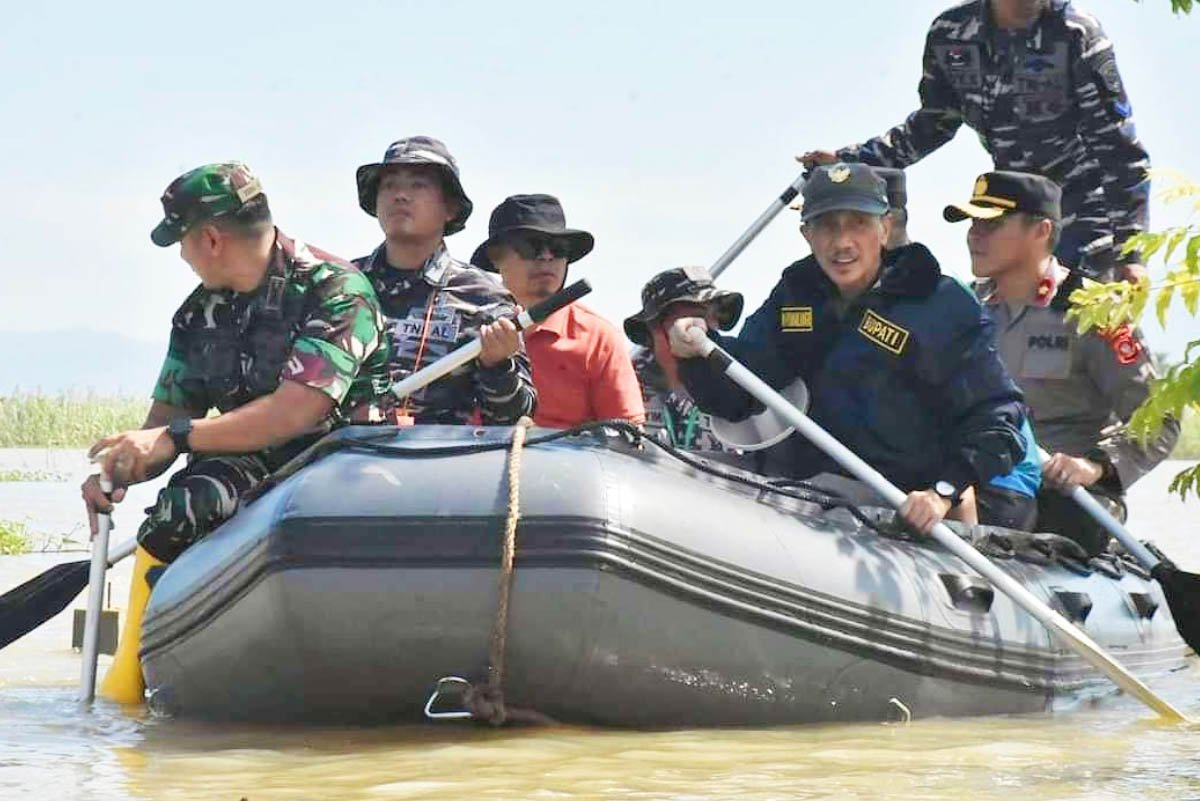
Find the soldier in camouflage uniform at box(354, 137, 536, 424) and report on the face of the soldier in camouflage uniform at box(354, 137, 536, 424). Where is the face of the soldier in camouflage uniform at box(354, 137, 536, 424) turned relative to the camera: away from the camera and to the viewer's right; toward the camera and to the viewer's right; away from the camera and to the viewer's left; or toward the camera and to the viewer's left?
toward the camera and to the viewer's left

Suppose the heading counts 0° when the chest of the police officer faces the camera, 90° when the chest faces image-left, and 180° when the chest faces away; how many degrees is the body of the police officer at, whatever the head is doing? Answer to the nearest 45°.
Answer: approximately 45°

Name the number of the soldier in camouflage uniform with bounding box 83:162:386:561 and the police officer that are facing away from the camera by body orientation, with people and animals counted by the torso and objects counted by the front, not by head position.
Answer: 0

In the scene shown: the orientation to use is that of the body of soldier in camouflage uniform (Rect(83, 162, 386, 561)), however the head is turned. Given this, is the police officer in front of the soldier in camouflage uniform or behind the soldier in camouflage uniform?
behind

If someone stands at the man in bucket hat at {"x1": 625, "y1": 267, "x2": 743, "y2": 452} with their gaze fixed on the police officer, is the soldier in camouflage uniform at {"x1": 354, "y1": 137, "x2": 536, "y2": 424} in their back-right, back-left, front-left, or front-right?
back-right

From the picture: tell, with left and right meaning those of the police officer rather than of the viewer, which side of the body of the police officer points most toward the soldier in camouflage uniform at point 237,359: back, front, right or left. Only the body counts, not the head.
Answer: front

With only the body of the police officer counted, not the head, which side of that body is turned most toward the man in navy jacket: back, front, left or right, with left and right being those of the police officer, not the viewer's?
front

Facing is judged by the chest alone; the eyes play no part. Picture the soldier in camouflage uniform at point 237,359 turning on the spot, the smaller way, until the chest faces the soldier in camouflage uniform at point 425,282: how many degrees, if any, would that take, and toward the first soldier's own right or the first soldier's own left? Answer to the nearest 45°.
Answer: approximately 180°
